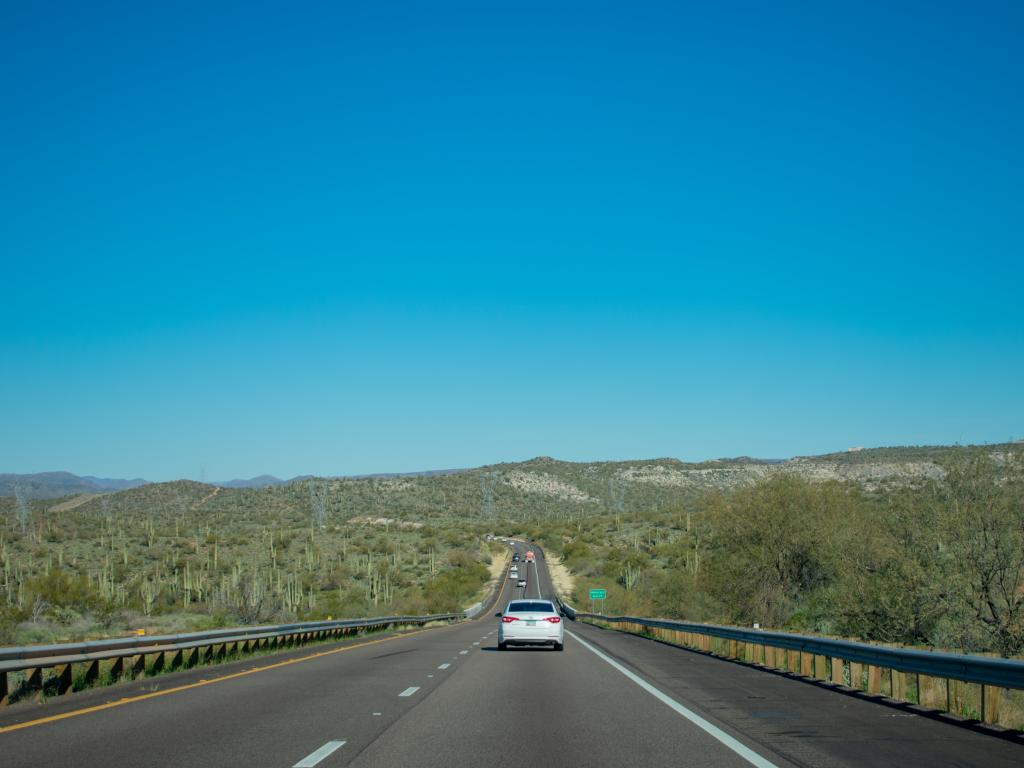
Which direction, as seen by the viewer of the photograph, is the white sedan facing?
facing away from the viewer

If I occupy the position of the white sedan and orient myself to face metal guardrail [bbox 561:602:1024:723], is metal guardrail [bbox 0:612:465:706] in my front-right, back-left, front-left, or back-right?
front-right

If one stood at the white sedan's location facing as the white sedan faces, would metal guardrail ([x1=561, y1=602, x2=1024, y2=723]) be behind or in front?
behind

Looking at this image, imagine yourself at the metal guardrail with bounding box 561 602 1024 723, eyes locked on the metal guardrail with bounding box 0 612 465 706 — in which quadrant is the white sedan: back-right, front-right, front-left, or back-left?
front-right

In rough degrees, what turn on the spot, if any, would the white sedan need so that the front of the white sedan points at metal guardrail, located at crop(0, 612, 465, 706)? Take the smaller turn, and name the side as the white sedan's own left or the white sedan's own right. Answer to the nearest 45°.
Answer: approximately 135° to the white sedan's own left

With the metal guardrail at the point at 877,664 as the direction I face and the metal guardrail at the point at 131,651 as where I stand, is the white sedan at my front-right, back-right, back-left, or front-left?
front-left

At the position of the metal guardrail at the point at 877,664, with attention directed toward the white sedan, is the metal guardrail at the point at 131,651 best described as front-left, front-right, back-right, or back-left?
front-left
